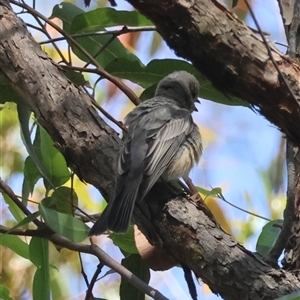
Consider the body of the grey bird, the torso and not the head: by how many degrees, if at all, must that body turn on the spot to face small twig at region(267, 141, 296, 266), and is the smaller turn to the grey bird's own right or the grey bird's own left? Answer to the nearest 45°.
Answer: approximately 90° to the grey bird's own right

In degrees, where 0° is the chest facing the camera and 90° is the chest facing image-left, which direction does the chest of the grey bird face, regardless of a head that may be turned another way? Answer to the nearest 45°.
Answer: approximately 225°
